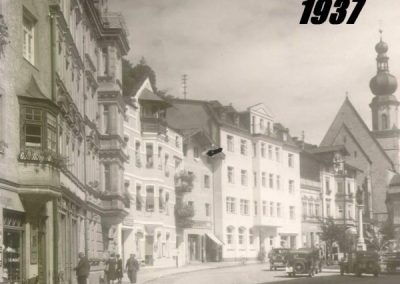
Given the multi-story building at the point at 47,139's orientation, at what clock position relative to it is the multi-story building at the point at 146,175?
the multi-story building at the point at 146,175 is roughly at 8 o'clock from the multi-story building at the point at 47,139.

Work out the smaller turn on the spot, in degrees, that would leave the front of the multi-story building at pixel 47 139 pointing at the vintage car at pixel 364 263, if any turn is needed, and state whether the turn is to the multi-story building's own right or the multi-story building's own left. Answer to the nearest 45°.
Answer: approximately 90° to the multi-story building's own left

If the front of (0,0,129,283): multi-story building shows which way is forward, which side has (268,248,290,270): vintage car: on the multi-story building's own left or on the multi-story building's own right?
on the multi-story building's own left

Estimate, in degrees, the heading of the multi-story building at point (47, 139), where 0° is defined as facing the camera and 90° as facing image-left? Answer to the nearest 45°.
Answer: approximately 315°

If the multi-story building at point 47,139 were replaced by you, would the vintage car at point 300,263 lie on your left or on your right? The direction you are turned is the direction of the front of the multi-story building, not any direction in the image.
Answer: on your left
